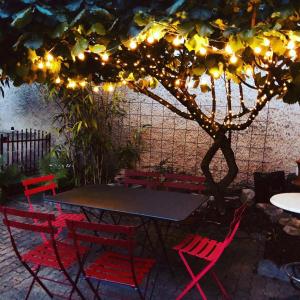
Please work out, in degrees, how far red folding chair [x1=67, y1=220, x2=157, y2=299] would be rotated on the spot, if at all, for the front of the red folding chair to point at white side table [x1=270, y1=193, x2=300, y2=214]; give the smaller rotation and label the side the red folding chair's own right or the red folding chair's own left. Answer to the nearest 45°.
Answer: approximately 45° to the red folding chair's own right

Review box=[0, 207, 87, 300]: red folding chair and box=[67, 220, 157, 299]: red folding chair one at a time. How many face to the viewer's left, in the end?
0

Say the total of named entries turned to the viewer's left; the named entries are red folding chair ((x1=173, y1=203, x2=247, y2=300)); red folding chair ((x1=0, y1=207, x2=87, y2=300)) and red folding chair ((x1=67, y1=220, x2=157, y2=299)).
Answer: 1

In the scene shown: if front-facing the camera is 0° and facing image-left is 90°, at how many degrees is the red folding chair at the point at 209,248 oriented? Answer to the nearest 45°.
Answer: approximately 90°

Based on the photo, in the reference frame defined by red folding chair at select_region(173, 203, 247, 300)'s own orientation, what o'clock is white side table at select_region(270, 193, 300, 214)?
The white side table is roughly at 5 o'clock from the red folding chair.

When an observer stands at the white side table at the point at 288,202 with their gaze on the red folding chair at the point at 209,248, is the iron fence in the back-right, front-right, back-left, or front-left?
front-right

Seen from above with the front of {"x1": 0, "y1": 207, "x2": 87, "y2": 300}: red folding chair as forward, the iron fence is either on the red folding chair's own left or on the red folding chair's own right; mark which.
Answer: on the red folding chair's own left

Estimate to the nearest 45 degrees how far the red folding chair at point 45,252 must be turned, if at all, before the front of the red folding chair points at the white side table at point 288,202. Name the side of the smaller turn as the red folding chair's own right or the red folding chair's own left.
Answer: approximately 45° to the red folding chair's own right

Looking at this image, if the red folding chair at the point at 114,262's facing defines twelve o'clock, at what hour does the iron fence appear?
The iron fence is roughly at 10 o'clock from the red folding chair.

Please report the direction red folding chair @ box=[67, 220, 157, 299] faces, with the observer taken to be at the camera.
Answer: facing away from the viewer and to the right of the viewer

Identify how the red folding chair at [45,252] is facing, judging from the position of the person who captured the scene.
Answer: facing away from the viewer and to the right of the viewer
